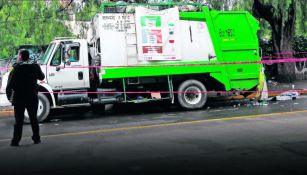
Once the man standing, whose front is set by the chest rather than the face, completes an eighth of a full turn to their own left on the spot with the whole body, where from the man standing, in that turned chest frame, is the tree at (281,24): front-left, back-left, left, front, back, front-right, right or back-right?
right

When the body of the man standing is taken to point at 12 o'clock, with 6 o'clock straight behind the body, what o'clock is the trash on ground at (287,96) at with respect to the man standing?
The trash on ground is roughly at 2 o'clock from the man standing.

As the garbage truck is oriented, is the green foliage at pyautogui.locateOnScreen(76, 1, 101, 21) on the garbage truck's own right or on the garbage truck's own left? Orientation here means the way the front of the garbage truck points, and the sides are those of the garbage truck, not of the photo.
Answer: on the garbage truck's own right

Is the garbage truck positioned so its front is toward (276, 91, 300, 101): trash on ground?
no

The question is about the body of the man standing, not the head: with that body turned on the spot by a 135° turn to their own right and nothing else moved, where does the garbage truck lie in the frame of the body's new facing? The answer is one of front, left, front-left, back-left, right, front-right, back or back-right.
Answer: left

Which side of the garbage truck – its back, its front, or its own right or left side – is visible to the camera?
left

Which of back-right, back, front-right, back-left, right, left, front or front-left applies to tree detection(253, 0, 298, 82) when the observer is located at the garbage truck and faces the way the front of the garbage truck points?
back-right

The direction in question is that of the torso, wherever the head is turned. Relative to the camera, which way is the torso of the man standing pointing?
away from the camera
